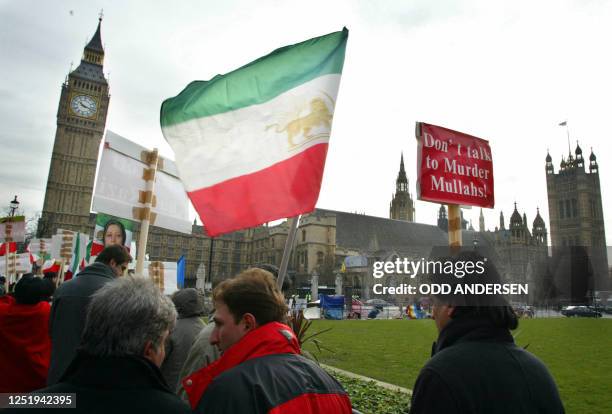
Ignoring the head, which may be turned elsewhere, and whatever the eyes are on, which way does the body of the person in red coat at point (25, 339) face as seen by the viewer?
away from the camera

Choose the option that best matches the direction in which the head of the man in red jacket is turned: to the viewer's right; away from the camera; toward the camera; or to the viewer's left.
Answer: to the viewer's left

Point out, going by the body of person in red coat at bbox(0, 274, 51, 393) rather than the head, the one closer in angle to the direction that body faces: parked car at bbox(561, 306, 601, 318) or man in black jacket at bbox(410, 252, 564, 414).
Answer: the parked car

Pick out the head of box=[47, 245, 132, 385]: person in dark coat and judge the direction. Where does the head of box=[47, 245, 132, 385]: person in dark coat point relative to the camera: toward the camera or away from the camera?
away from the camera

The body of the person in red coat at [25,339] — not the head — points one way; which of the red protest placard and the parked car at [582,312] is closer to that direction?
the parked car

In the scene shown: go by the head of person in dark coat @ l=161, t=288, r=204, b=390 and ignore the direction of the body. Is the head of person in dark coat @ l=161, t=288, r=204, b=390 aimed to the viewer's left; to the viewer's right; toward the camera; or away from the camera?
away from the camera

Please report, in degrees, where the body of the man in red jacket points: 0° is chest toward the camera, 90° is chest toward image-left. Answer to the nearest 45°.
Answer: approximately 135°

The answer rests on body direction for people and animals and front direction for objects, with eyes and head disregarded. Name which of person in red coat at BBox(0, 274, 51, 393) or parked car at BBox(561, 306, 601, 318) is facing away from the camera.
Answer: the person in red coat

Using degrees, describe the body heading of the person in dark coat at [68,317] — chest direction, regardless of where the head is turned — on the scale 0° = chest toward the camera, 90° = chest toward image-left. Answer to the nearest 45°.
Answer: approximately 225°

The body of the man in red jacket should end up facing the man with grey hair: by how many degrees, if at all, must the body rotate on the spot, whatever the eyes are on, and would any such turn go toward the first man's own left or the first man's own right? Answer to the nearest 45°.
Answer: approximately 90° to the first man's own left

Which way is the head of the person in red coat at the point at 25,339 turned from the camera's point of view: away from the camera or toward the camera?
away from the camera

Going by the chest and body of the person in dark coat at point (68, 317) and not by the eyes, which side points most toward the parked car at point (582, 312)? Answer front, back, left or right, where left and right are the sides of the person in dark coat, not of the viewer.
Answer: front

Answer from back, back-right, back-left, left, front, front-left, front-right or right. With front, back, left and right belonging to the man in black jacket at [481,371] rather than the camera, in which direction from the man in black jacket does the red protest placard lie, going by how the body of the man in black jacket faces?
front-right
